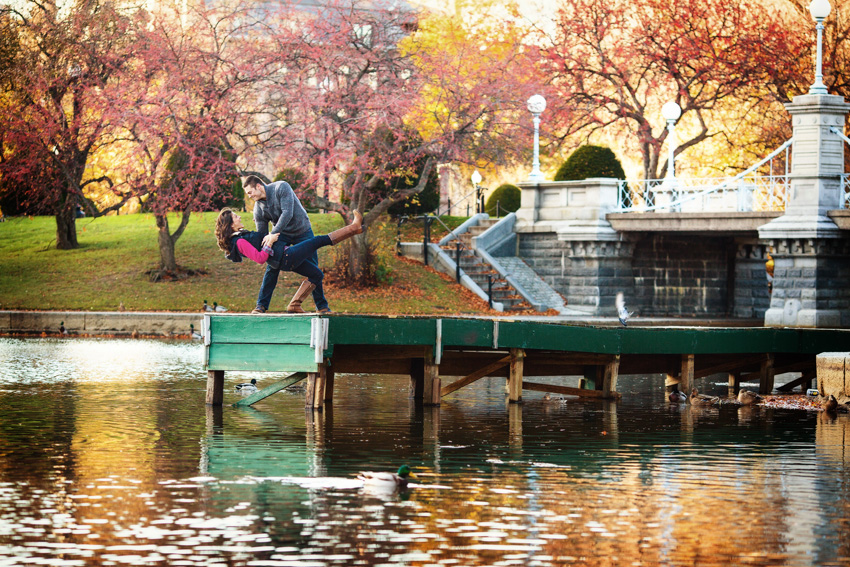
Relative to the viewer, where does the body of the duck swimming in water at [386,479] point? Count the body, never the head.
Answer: to the viewer's right

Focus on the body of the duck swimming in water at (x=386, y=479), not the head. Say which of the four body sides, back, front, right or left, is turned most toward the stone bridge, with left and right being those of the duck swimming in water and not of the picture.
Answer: left

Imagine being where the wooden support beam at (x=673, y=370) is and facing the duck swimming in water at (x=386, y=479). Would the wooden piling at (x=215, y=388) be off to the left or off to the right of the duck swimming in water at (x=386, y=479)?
right

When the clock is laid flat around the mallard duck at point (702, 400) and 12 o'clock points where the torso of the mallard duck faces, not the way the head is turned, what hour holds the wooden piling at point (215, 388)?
The wooden piling is roughly at 11 o'clock from the mallard duck.

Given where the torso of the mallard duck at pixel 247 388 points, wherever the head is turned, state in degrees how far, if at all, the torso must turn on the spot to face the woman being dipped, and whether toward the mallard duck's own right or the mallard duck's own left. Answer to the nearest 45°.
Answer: approximately 90° to the mallard duck's own right

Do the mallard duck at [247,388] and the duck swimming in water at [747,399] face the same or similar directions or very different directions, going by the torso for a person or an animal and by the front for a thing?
very different directions

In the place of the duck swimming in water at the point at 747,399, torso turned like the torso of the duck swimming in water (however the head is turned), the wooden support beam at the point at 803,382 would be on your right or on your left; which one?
on your right

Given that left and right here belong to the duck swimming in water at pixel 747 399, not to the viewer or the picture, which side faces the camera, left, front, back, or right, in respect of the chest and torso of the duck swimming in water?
left

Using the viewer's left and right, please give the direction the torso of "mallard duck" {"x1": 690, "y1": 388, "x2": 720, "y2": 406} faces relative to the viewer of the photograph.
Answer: facing to the left of the viewer

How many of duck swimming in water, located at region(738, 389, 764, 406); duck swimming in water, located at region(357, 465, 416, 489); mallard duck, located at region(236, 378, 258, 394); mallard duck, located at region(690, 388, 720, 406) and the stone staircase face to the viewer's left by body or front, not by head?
2
